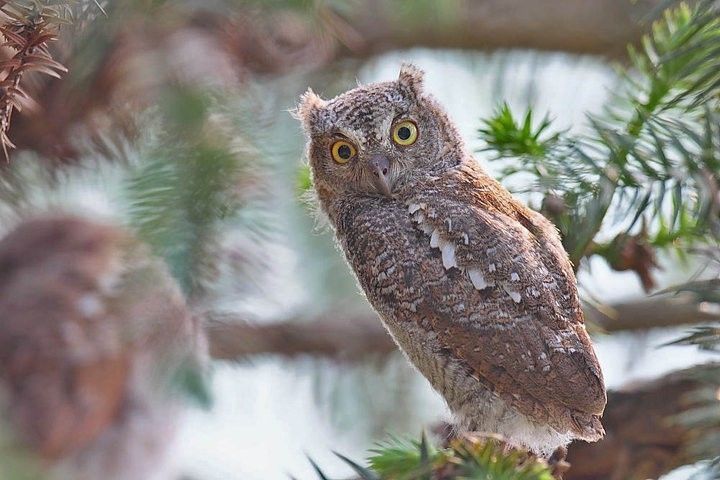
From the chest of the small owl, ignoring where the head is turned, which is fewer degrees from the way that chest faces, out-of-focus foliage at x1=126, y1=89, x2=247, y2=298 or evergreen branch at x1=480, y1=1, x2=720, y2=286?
the out-of-focus foliage

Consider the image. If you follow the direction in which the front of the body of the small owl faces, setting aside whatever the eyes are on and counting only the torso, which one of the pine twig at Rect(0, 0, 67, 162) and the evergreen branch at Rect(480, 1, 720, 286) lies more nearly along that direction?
the pine twig

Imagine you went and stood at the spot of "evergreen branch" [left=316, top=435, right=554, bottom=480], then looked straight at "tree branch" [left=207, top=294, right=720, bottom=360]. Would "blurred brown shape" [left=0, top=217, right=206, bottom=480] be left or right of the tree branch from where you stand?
left

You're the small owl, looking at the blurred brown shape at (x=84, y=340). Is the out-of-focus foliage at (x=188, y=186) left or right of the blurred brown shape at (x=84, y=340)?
right

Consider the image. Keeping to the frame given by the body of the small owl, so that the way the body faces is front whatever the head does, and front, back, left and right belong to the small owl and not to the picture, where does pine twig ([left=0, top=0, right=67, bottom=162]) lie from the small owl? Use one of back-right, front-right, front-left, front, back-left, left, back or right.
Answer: front-left

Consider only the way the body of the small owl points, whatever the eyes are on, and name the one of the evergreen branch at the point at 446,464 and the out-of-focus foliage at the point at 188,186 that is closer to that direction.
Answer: the out-of-focus foliage

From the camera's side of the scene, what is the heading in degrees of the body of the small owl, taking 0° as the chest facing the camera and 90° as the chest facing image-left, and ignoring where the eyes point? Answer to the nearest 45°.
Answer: approximately 90°

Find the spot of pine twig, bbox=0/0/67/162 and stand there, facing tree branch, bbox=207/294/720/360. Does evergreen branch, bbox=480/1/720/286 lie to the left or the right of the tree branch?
right
